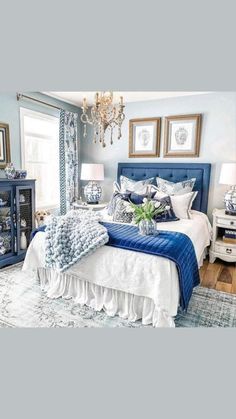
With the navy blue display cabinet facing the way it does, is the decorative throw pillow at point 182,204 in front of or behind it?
in front

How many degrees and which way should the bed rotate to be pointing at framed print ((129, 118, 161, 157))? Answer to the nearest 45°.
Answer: approximately 135° to its right

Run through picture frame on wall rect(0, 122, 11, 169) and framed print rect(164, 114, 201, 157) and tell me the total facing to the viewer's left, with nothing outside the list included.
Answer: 0

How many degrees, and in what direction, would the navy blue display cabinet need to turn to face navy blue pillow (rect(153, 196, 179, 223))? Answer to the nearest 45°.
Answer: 0° — it already faces it

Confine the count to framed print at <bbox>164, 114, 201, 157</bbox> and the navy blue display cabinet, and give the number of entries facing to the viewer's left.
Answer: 0

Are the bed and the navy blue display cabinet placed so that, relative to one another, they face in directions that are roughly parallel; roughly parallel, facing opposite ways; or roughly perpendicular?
roughly perpendicular

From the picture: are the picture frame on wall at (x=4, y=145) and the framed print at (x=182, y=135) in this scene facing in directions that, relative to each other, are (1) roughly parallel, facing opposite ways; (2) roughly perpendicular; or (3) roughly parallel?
roughly perpendicular

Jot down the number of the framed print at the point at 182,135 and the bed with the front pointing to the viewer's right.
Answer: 0

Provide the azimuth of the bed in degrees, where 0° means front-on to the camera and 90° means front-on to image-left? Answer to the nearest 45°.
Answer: approximately 45°

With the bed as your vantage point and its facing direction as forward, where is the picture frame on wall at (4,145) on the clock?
The picture frame on wall is roughly at 3 o'clock from the bed.

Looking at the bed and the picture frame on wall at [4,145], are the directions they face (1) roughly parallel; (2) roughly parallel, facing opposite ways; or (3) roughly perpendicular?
roughly perpendicular

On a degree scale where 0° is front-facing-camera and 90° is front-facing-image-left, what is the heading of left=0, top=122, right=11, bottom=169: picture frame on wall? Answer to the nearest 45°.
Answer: approximately 315°
